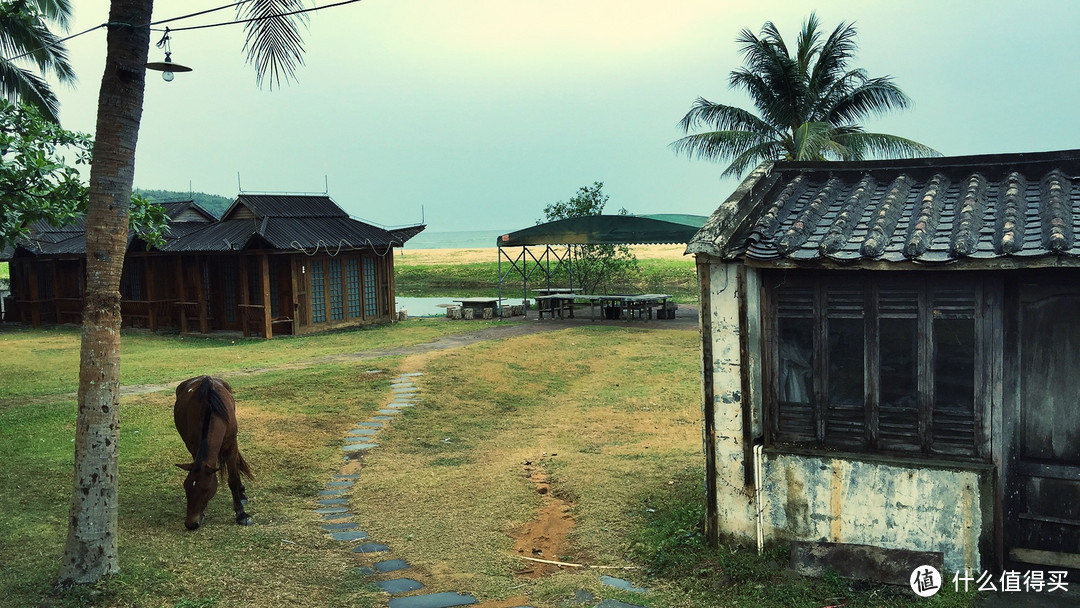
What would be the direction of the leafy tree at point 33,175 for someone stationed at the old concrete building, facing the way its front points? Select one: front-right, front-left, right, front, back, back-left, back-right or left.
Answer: right

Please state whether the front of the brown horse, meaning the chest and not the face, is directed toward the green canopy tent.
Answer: no

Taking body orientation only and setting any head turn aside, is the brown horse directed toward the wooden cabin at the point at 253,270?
no

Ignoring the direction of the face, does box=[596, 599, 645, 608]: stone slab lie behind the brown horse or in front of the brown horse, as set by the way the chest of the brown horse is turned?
in front

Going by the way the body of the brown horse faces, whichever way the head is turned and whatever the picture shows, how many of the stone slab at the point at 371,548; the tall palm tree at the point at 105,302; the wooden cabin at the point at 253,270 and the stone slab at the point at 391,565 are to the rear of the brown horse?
1

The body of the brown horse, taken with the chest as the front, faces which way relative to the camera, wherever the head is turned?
toward the camera

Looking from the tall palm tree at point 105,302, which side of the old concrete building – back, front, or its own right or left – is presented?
right

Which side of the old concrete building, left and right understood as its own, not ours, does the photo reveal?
front

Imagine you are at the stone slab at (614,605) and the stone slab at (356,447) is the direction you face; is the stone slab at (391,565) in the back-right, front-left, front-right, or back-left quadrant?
front-left

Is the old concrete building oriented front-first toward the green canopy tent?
no

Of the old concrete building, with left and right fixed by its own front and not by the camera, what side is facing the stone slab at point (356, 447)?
right

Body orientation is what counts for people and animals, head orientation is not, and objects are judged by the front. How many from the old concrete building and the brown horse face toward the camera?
2

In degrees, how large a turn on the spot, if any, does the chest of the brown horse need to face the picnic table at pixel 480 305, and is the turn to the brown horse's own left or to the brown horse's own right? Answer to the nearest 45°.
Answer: approximately 135° to the brown horse's own left

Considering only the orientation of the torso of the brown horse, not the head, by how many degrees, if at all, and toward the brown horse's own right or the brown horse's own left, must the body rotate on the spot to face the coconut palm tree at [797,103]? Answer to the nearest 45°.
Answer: approximately 135° to the brown horse's own left

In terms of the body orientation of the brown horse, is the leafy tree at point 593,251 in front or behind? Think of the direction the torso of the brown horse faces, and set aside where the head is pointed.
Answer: behind

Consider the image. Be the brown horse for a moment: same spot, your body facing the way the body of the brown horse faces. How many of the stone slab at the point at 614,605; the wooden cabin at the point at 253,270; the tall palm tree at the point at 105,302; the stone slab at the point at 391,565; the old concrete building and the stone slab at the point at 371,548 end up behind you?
1

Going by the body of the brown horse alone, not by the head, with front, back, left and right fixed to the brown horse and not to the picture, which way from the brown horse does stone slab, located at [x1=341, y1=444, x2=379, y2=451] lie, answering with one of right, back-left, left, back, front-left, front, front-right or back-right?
back-left
